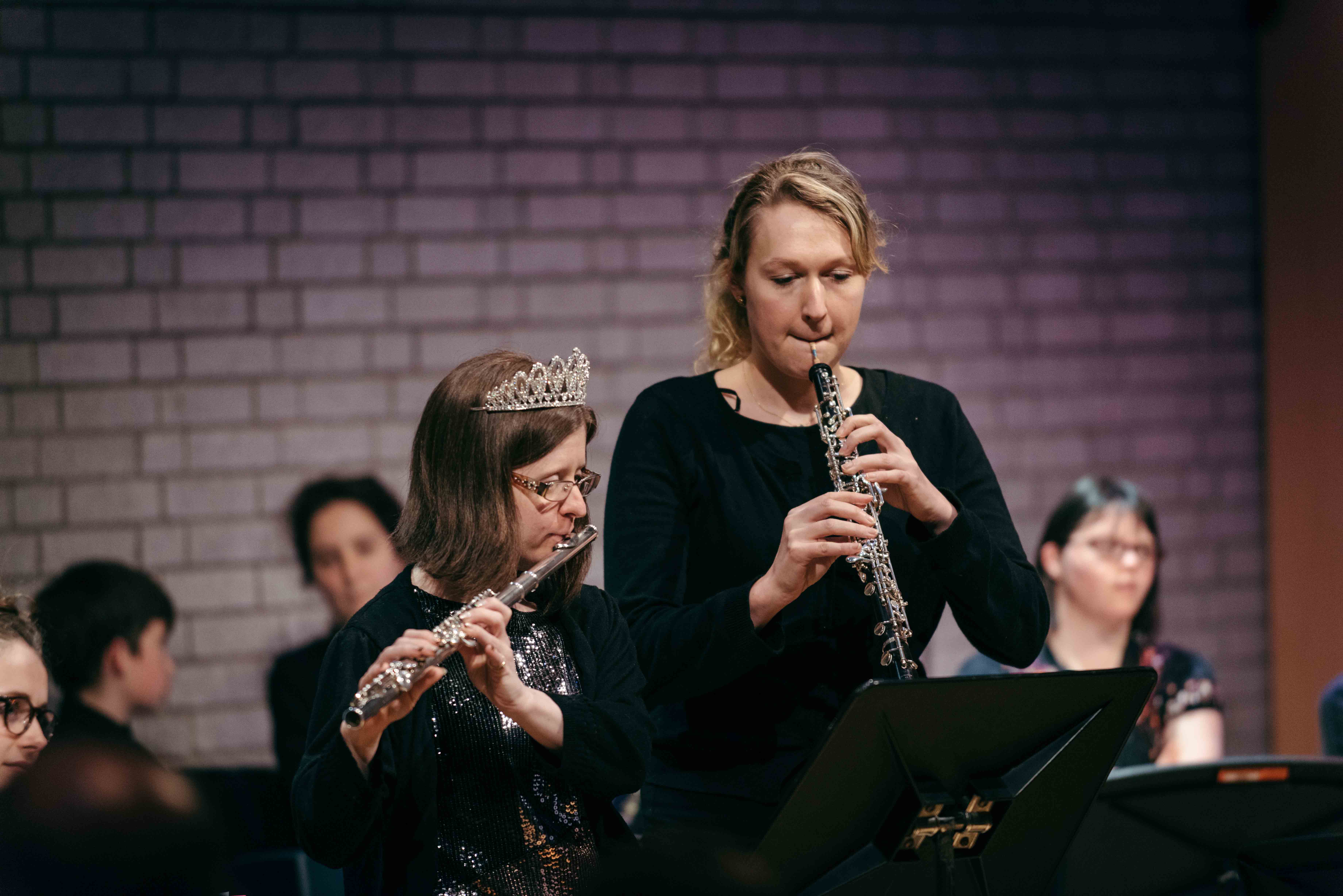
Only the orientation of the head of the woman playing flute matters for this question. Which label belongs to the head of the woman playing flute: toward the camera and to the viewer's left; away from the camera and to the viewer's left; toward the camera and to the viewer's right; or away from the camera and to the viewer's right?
toward the camera and to the viewer's right

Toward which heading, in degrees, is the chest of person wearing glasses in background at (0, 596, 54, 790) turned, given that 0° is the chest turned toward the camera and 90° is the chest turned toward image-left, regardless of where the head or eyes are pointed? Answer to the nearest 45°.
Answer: approximately 315°

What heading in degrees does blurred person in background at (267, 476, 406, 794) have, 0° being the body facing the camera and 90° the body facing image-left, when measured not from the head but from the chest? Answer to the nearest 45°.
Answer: approximately 0°

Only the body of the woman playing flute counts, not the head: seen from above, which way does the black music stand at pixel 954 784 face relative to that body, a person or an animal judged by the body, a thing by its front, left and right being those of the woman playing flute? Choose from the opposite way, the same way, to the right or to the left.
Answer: the opposite way

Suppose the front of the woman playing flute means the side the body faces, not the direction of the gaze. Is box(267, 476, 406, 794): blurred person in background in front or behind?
behind

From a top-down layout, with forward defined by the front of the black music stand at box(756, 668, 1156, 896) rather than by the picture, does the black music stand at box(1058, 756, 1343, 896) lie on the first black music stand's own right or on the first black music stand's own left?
on the first black music stand's own right

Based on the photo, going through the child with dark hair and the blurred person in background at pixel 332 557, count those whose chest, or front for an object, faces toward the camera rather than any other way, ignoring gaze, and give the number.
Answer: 1

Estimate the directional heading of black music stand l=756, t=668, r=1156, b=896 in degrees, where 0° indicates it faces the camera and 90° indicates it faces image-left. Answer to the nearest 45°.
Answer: approximately 135°

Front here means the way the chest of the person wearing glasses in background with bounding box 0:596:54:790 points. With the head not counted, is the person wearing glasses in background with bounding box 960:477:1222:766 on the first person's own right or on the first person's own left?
on the first person's own left
